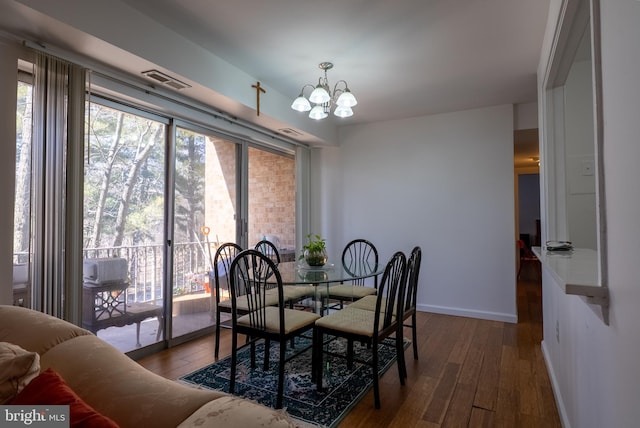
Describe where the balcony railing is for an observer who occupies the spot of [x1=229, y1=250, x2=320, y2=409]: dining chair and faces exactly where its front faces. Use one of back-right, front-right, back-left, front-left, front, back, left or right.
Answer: left

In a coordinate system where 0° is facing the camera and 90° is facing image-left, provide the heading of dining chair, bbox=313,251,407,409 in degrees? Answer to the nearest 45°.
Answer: approximately 135°

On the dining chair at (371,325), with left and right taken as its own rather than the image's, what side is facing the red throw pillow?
left

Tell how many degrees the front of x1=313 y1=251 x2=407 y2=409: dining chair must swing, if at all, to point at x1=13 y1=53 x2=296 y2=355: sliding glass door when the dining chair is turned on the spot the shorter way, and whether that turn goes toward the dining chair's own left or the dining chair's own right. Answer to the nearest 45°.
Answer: approximately 45° to the dining chair's own left

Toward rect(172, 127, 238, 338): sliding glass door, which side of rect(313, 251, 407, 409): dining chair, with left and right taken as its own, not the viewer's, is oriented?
front

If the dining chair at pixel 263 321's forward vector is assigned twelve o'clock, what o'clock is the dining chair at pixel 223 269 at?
the dining chair at pixel 223 269 is roughly at 10 o'clock from the dining chair at pixel 263 321.

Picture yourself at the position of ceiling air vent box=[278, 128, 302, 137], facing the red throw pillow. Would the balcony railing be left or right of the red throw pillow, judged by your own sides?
right

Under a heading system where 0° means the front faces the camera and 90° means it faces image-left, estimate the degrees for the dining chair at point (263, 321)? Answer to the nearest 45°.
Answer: approximately 225°

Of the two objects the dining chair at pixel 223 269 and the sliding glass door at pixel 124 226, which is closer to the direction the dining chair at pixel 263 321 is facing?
the dining chair

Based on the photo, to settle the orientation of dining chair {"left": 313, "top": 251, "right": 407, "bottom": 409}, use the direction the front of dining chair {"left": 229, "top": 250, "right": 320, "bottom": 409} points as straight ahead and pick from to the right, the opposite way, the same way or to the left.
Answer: to the left

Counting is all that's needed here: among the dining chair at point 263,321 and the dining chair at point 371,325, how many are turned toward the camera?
0
